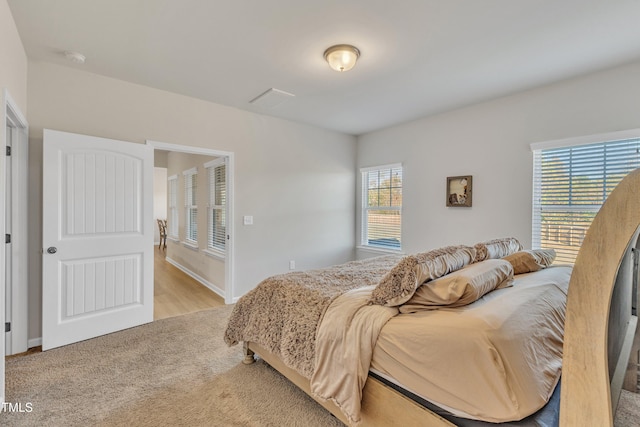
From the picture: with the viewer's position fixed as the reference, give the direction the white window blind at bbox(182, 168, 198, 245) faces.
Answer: facing to the left of the viewer

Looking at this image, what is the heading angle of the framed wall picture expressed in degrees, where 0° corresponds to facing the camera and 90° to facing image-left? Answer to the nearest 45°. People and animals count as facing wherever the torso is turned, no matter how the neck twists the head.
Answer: approximately 45°

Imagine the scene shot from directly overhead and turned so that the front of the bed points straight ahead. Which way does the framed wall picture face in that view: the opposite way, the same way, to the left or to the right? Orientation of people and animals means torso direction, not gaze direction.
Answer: to the left

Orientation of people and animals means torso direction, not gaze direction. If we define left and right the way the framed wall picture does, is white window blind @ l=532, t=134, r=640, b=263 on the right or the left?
on its left

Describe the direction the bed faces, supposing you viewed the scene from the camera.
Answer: facing away from the viewer and to the left of the viewer

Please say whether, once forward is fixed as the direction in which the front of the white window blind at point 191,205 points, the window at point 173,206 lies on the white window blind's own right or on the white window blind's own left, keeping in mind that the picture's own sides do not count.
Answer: on the white window blind's own right

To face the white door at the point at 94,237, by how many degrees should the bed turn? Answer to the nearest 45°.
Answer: approximately 45° to its left

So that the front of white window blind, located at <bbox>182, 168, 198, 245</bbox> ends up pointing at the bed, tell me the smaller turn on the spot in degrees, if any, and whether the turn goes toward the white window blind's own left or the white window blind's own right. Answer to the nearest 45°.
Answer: approximately 90° to the white window blind's own left

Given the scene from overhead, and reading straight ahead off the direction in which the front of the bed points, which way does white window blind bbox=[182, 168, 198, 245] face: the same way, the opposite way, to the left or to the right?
to the left

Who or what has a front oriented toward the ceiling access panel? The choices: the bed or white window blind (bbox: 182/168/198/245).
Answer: the bed
